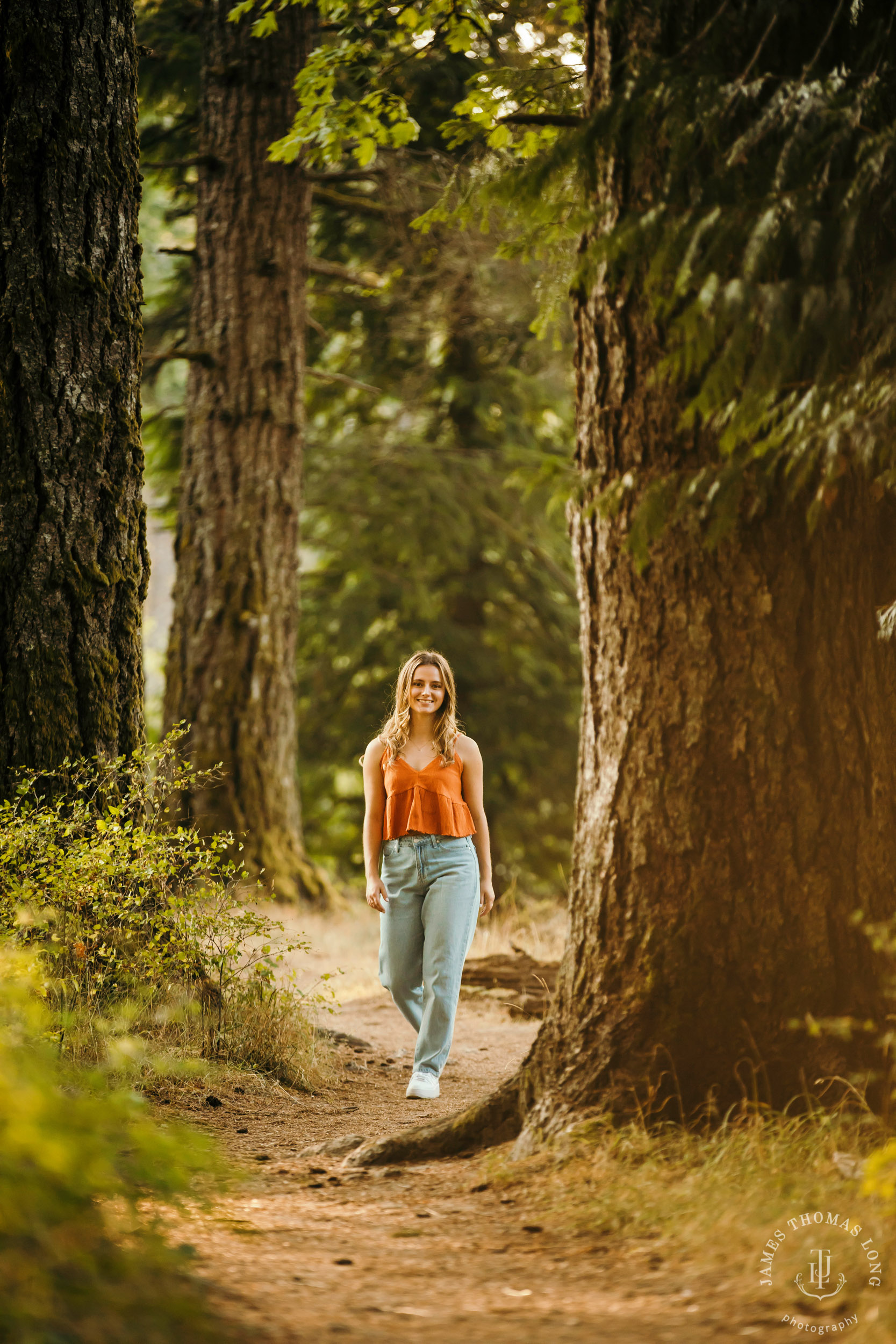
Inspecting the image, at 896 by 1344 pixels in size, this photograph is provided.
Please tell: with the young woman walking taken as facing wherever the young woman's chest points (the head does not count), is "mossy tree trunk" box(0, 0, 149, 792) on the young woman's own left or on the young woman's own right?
on the young woman's own right

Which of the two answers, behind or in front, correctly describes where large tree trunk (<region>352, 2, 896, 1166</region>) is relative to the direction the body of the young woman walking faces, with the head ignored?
in front

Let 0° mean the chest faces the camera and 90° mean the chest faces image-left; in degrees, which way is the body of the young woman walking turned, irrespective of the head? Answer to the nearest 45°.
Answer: approximately 0°

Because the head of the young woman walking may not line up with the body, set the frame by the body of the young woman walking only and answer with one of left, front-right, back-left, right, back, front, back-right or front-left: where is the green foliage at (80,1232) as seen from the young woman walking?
front
